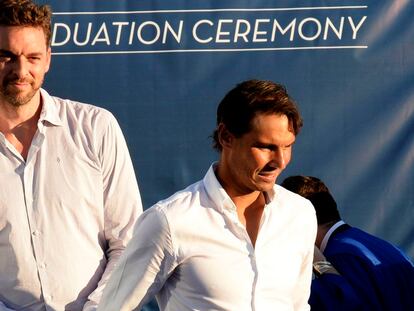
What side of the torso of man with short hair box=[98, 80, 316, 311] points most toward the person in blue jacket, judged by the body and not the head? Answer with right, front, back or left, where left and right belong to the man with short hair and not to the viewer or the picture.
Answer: left

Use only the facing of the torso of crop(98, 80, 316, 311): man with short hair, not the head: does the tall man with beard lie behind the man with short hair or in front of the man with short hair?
behind

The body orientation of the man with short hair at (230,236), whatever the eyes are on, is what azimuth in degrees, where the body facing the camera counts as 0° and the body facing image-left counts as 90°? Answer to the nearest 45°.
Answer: approximately 315°

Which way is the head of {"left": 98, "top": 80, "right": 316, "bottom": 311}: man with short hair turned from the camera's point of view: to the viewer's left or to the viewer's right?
to the viewer's right

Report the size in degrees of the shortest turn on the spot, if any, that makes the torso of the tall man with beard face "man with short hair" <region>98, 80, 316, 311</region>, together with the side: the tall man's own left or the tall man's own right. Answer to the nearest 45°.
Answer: approximately 45° to the tall man's own left

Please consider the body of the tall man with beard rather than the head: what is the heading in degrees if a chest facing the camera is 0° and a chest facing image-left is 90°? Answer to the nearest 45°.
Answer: approximately 0°
